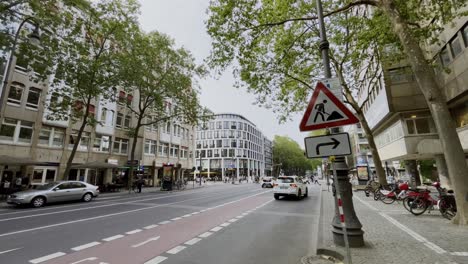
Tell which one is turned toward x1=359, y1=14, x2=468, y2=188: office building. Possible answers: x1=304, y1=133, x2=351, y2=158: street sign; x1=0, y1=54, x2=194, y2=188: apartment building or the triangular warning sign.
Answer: x1=0, y1=54, x2=194, y2=188: apartment building

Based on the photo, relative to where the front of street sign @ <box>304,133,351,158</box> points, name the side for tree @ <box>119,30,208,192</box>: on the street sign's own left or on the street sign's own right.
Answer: on the street sign's own right

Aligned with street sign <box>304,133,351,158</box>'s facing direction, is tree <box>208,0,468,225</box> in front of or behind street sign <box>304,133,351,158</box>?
behind

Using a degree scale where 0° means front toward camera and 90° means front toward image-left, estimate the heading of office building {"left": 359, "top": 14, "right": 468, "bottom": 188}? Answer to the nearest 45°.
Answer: approximately 45°

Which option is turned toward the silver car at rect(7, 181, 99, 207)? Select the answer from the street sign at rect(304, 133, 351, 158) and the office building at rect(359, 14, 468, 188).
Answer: the office building

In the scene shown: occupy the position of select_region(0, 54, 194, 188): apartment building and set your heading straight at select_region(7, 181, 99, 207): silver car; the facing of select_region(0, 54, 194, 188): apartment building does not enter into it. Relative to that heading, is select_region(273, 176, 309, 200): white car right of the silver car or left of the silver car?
left

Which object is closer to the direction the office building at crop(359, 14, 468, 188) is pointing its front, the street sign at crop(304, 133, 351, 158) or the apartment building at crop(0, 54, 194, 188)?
the apartment building

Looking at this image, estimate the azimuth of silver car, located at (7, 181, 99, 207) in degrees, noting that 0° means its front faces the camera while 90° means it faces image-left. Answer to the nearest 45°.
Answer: approximately 45°
